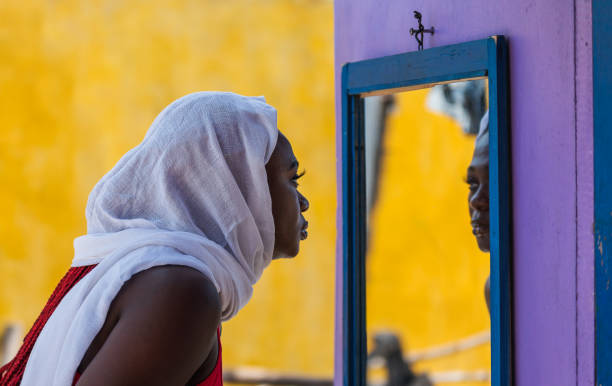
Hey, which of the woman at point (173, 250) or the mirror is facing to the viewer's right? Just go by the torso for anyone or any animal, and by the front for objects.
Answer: the woman

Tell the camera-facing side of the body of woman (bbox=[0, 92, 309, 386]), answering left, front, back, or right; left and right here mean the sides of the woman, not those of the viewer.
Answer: right

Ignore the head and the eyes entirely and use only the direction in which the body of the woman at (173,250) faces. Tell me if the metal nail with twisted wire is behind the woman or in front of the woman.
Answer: in front

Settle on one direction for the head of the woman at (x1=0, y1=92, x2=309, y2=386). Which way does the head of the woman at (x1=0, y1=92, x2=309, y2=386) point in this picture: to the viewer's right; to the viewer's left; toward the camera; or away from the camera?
to the viewer's right

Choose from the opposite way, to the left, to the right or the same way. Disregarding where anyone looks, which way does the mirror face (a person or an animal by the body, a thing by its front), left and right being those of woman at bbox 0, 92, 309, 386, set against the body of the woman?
the opposite way

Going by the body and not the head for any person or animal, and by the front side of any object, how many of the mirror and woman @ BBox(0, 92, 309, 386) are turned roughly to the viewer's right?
1

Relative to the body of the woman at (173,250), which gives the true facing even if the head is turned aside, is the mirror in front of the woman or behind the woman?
in front

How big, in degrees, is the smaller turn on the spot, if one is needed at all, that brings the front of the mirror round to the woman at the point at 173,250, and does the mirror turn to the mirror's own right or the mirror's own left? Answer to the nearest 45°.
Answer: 0° — it already faces them

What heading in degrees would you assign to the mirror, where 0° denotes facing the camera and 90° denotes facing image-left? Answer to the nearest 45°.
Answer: approximately 45°
